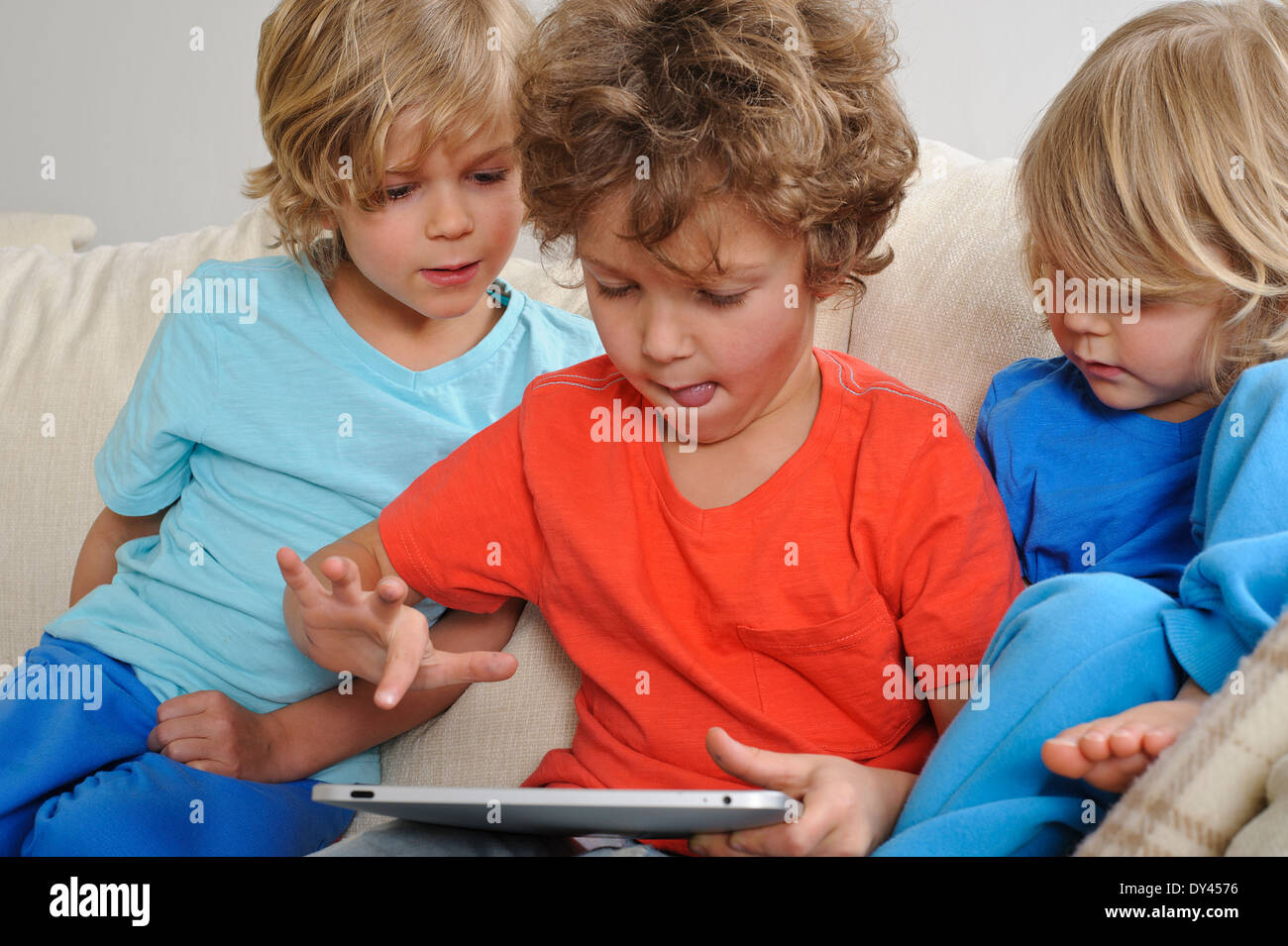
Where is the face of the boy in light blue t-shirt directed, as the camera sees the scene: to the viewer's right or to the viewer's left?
to the viewer's right

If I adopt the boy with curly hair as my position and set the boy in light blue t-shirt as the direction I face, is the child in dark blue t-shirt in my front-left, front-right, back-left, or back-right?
back-right

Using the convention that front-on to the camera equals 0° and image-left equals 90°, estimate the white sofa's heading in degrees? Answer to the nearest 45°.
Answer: approximately 0°
